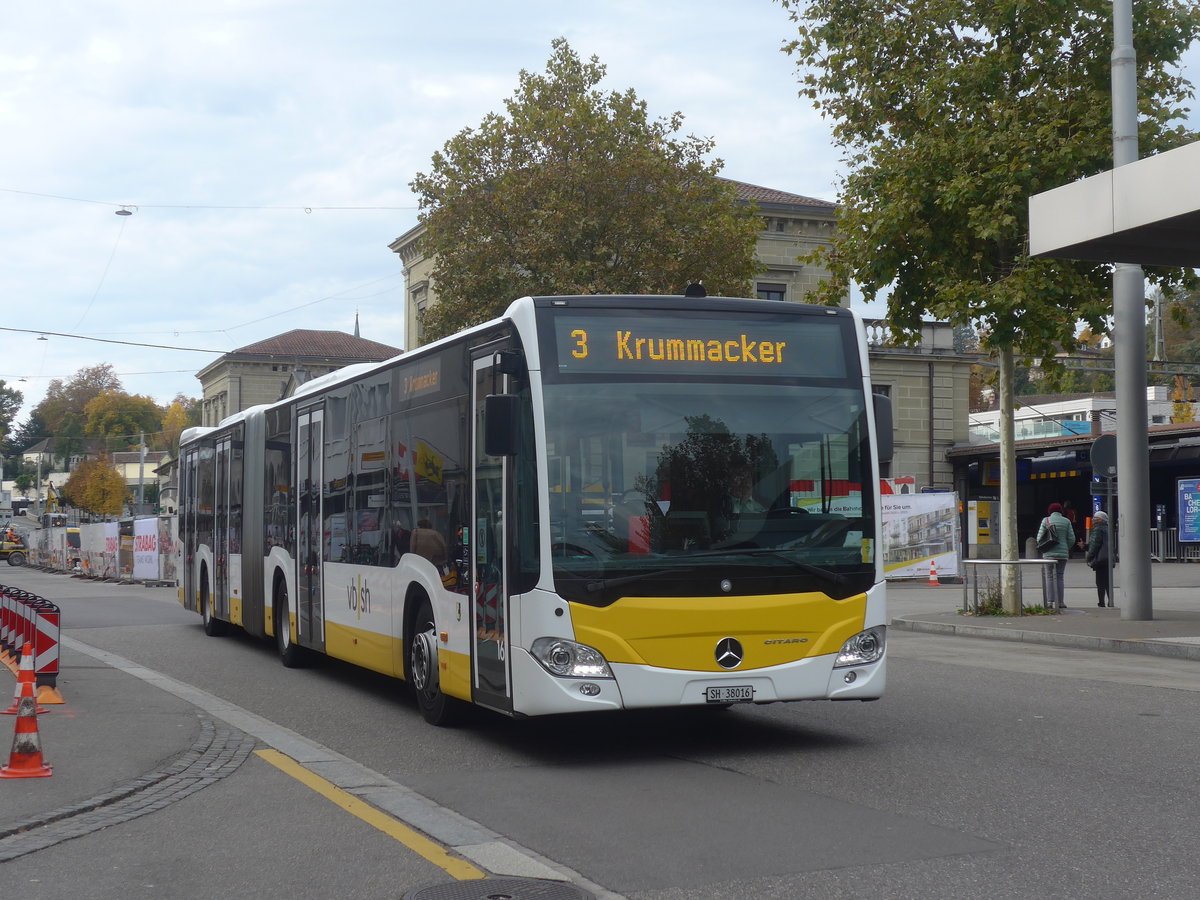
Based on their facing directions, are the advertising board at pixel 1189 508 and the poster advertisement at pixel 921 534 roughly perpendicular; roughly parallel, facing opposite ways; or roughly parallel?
roughly parallel

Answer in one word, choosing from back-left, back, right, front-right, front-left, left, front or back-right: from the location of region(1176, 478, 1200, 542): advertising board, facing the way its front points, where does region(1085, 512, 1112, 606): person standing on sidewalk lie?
front

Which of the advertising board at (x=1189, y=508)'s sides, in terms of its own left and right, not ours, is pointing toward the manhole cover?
front

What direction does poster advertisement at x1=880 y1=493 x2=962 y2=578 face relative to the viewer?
toward the camera

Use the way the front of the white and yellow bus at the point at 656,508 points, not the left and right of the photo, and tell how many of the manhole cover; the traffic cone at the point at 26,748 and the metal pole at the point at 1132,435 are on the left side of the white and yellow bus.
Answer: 1

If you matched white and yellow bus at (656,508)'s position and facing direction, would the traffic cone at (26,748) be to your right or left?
on your right

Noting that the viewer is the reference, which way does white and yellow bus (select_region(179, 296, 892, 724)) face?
facing the viewer and to the right of the viewer

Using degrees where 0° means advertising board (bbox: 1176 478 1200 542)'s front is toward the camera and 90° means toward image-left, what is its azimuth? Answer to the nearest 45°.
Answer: approximately 0°

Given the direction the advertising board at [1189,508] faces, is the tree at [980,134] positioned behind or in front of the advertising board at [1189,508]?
in front

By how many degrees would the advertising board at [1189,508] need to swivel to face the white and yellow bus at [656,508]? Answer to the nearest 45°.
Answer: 0° — it already faces it

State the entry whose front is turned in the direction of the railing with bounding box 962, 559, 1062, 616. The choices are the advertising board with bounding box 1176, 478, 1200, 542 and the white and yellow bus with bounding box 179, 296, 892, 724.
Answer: the advertising board
